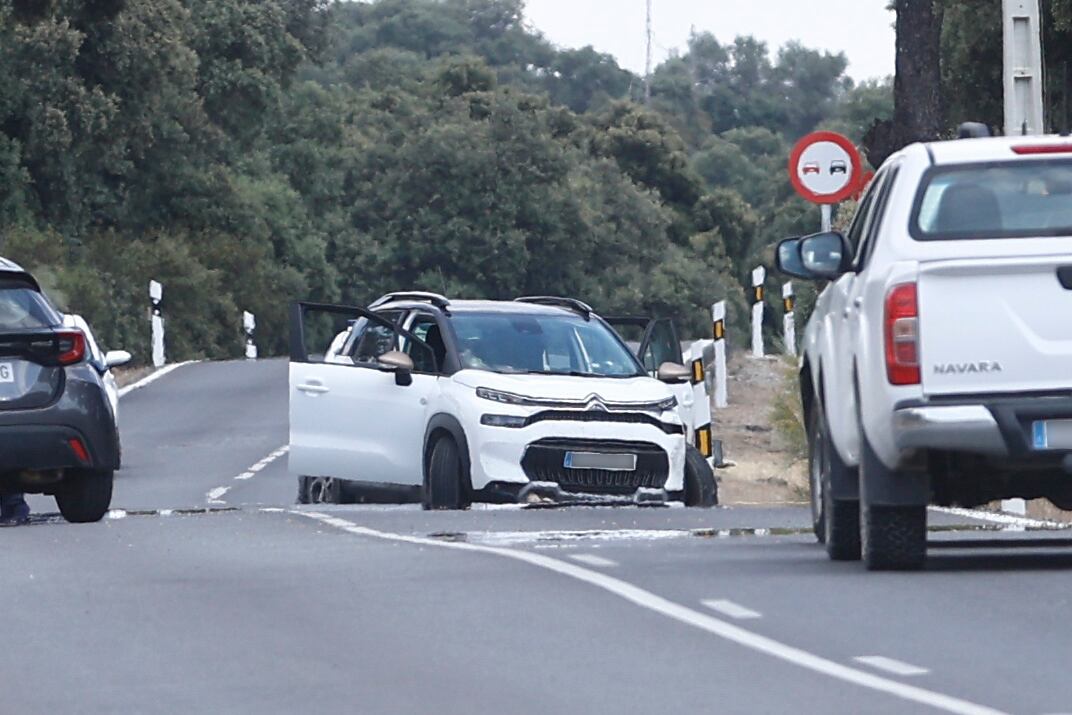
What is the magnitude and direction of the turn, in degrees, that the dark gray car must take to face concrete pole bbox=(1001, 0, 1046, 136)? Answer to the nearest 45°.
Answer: approximately 90° to its right

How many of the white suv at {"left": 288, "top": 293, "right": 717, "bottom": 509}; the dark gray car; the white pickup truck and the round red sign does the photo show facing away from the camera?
2

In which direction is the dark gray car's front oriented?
away from the camera

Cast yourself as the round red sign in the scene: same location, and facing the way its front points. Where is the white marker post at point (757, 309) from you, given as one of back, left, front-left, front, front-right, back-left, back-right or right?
back

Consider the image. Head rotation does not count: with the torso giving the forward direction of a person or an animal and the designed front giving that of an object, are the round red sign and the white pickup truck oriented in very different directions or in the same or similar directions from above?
very different directions

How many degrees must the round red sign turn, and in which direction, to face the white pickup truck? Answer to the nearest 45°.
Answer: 0° — it already faces it

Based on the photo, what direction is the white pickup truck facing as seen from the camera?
away from the camera

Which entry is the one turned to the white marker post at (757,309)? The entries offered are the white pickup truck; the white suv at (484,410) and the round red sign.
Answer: the white pickup truck

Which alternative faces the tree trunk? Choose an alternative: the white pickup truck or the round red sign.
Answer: the white pickup truck

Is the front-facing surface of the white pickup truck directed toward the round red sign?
yes

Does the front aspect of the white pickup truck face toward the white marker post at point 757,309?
yes
